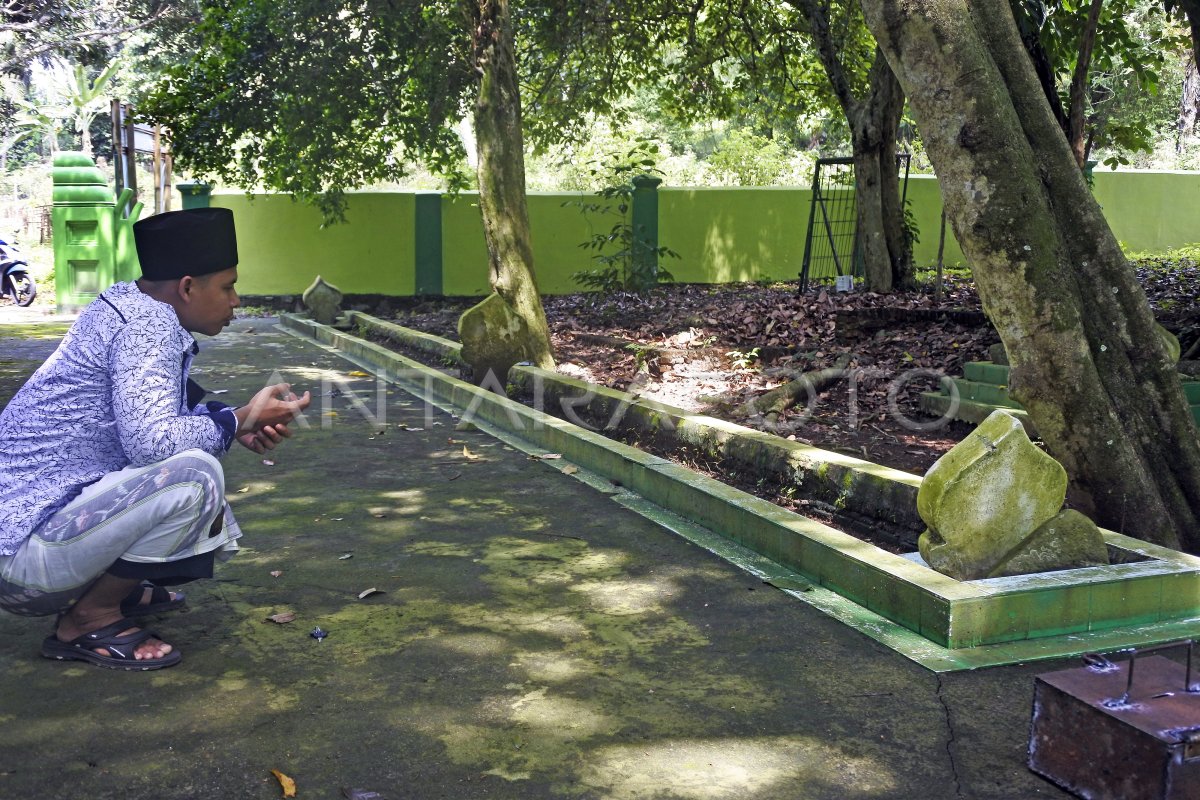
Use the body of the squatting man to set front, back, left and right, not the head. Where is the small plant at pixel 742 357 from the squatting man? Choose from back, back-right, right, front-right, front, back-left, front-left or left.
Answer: front-left

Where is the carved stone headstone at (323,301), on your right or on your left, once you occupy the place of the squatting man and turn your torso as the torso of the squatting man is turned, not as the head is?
on your left

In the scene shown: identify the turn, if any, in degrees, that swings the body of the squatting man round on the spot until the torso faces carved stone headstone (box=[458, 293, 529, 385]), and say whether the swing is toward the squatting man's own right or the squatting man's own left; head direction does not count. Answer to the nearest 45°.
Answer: approximately 45° to the squatting man's own left

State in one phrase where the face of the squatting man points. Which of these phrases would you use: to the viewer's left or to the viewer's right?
to the viewer's right

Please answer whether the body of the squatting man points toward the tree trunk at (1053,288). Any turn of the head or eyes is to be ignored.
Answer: yes

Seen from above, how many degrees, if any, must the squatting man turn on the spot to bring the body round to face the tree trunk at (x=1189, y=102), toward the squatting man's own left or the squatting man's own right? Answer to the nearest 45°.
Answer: approximately 45° to the squatting man's own left

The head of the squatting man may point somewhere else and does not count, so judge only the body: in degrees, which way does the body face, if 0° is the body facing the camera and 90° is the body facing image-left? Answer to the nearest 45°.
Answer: approximately 270°

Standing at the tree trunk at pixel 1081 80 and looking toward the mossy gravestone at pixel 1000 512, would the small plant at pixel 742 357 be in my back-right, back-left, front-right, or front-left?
front-right
